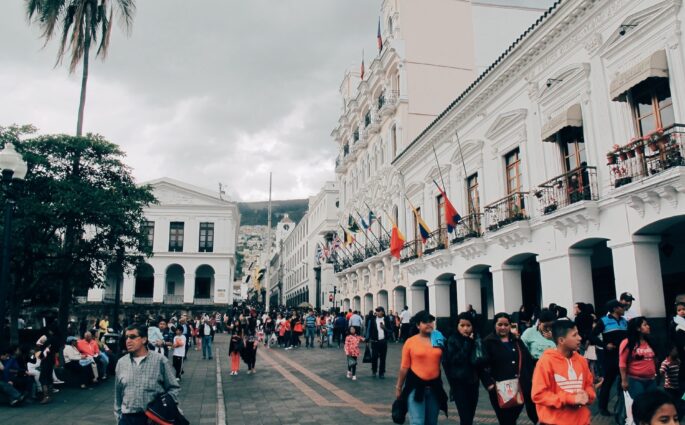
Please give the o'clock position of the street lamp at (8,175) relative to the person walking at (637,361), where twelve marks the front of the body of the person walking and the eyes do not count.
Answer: The street lamp is roughly at 4 o'clock from the person walking.

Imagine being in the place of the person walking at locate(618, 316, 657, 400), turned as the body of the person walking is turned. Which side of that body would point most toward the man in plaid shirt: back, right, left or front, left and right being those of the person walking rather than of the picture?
right

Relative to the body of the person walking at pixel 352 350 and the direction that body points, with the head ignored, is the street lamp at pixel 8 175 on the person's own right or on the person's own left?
on the person's own right

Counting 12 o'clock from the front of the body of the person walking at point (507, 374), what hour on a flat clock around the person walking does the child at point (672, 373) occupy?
The child is roughly at 8 o'clock from the person walking.

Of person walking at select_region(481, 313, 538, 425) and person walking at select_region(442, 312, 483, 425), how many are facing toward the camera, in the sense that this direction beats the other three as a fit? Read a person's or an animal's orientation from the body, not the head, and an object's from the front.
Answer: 2

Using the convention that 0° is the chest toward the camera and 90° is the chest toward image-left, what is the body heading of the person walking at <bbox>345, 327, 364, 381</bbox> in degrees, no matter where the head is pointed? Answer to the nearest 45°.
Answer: approximately 0°

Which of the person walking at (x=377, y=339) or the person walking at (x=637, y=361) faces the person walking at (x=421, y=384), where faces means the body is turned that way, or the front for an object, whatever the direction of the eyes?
the person walking at (x=377, y=339)

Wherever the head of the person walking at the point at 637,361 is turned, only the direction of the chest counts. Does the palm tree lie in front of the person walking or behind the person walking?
behind

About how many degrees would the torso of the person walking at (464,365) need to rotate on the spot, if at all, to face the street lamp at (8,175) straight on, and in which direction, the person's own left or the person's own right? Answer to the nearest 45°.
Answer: approximately 90° to the person's own right

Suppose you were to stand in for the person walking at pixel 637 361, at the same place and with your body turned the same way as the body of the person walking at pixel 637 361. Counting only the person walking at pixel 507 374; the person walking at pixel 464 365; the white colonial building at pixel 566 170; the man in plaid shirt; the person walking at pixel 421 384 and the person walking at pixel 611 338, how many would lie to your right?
4

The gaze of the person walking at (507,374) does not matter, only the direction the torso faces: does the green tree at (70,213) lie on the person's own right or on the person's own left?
on the person's own right
